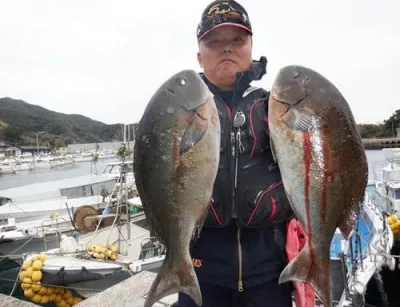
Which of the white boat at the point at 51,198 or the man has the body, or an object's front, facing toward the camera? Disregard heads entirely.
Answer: the man

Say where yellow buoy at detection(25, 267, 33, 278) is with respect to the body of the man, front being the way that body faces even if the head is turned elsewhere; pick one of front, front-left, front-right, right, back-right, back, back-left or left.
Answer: back-right

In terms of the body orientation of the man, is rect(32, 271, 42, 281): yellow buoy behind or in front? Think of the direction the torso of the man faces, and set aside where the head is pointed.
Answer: behind

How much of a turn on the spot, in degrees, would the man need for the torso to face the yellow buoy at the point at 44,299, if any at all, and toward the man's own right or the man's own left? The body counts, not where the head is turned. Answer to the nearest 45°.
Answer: approximately 135° to the man's own right

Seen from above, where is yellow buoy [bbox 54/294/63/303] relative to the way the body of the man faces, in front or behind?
behind

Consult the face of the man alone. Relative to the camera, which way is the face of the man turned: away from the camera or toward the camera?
toward the camera

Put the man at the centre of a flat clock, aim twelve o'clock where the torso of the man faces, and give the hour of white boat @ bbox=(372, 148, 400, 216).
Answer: The white boat is roughly at 7 o'clock from the man.

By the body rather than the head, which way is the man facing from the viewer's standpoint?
toward the camera
